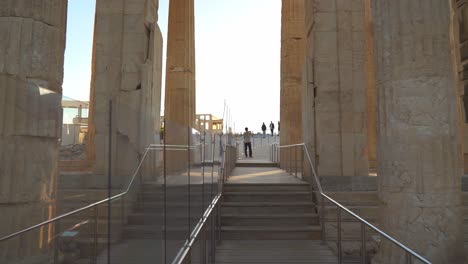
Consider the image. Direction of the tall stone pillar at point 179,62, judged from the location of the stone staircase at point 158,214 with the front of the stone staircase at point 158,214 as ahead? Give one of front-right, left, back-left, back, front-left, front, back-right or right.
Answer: back

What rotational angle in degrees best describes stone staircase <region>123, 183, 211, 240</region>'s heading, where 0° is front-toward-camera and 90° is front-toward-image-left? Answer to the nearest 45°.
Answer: approximately 0°

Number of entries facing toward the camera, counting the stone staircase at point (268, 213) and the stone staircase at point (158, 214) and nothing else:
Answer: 2

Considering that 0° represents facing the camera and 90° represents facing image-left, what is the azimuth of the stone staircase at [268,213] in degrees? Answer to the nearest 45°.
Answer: approximately 0°
